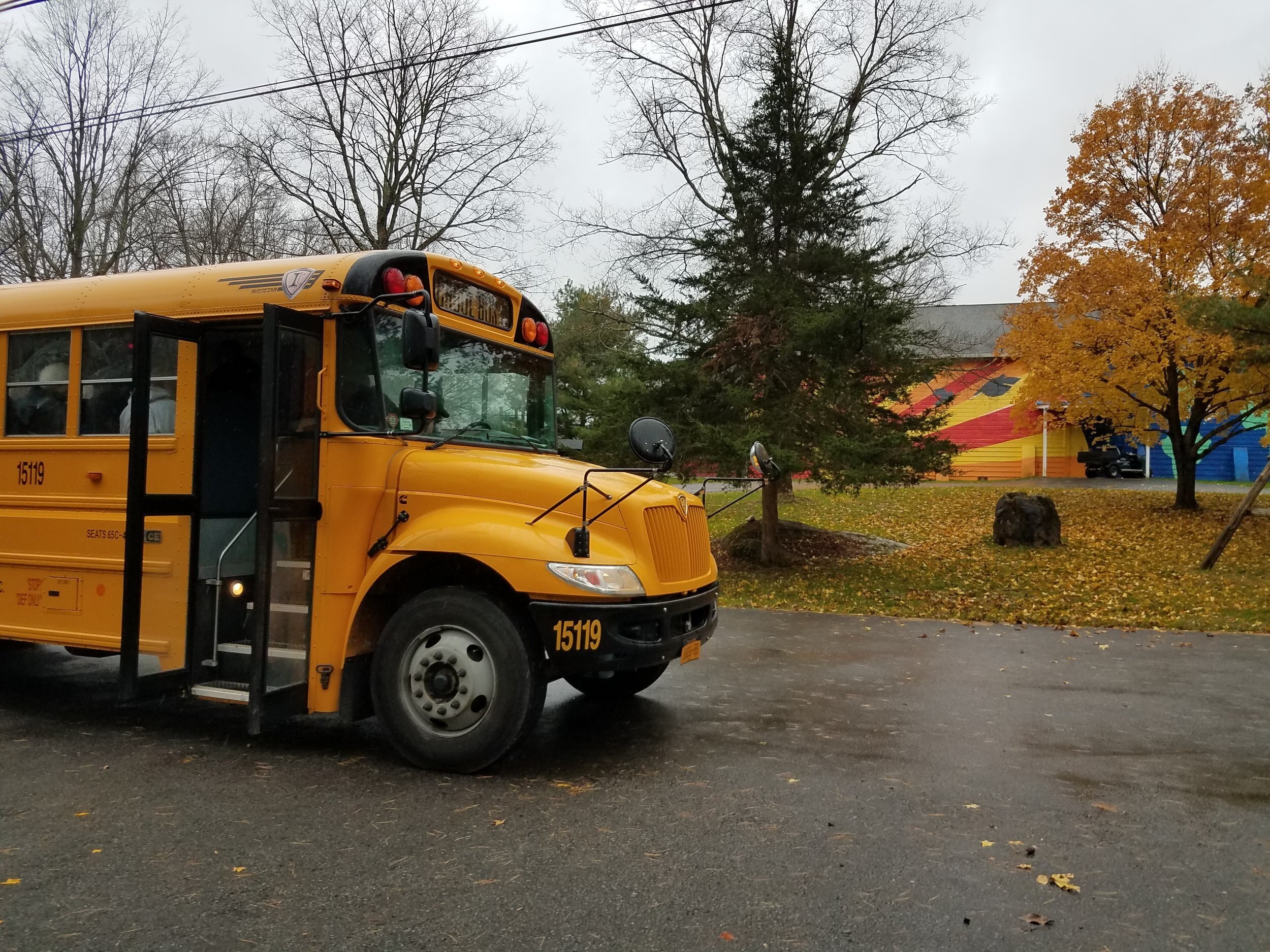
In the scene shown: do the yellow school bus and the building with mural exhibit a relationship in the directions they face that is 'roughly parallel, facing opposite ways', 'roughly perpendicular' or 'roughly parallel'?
roughly perpendicular

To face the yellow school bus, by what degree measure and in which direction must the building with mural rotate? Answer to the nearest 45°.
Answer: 0° — it already faces it

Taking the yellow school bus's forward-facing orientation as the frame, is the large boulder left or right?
on its left

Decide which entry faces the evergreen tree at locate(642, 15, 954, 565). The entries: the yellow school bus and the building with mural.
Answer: the building with mural

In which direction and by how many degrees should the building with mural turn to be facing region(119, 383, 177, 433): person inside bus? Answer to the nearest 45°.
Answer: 0° — it already faces them

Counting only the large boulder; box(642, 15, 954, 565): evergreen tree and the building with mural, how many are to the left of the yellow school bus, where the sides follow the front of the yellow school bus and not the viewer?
3

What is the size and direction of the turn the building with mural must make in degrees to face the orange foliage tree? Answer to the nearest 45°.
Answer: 0° — it already faces it

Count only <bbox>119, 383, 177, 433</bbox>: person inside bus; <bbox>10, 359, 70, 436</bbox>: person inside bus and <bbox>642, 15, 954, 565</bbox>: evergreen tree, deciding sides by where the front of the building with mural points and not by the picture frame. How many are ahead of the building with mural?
3

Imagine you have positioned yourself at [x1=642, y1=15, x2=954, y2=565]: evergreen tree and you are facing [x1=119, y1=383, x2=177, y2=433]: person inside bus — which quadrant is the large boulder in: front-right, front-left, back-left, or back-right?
back-left

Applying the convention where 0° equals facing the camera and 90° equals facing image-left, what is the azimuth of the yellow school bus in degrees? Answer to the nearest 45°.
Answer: approximately 315°

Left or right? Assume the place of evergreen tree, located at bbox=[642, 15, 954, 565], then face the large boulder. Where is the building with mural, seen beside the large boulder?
left

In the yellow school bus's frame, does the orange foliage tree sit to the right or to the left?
on its left

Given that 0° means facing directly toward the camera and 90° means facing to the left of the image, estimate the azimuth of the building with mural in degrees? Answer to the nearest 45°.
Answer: approximately 0°
